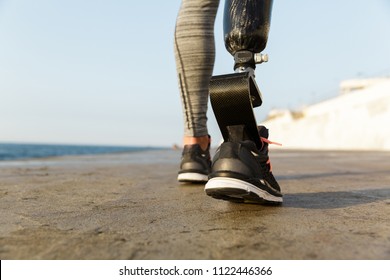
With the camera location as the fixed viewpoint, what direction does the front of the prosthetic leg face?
facing away from the viewer and to the right of the viewer
